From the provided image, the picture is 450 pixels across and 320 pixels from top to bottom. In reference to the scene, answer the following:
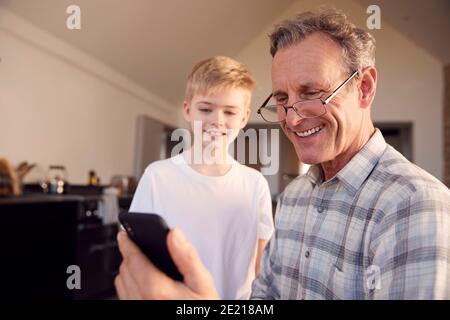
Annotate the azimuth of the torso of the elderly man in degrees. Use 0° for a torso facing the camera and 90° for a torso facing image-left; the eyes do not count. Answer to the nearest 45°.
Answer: approximately 45°

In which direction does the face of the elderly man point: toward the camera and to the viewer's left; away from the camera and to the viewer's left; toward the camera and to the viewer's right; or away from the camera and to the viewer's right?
toward the camera and to the viewer's left
